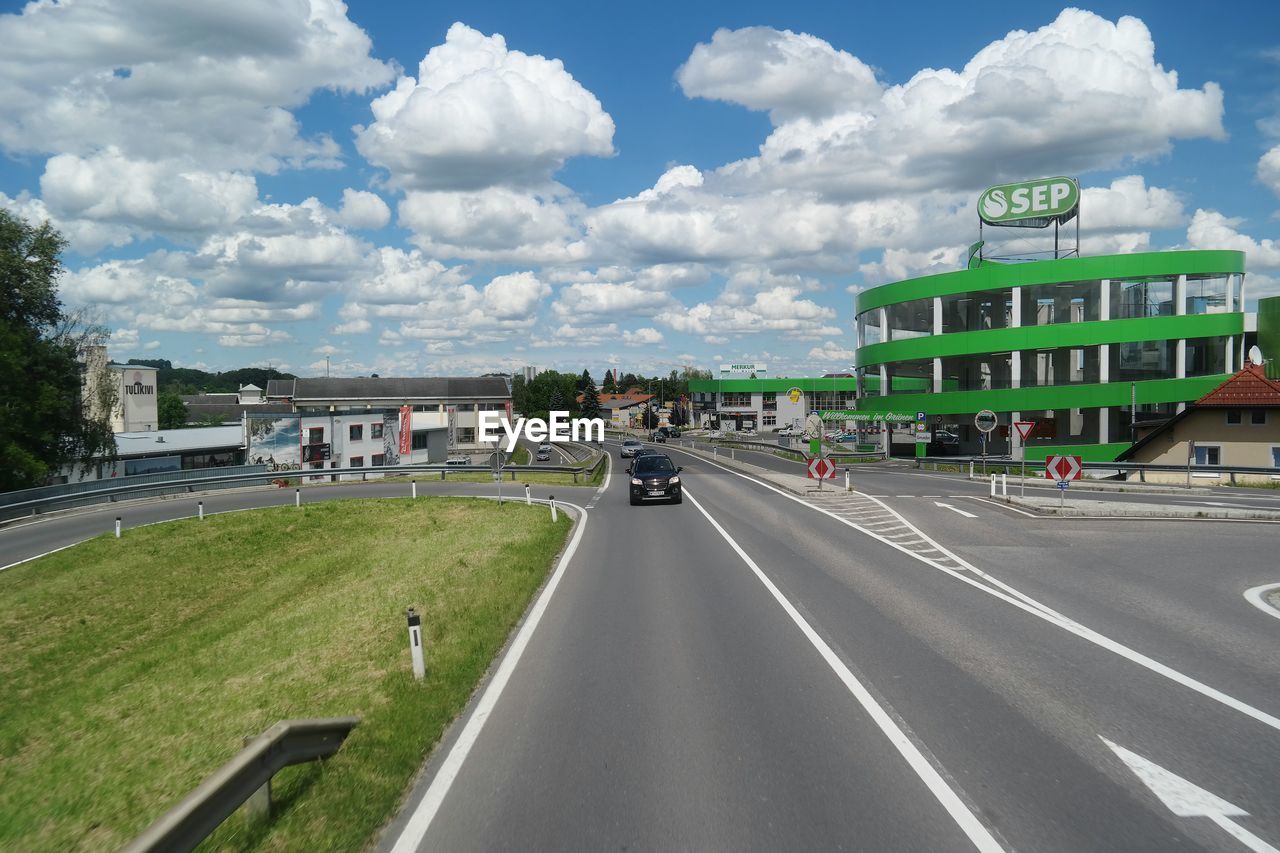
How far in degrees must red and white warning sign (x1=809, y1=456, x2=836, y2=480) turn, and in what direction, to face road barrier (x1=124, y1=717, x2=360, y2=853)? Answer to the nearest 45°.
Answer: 0° — it already faces it

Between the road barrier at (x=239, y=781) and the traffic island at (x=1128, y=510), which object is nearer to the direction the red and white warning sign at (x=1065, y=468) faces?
the road barrier

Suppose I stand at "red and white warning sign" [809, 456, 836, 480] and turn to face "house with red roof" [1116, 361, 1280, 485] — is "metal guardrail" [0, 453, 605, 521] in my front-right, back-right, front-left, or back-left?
back-left

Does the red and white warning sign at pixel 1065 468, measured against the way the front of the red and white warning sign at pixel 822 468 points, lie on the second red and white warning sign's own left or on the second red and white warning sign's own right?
on the second red and white warning sign's own left

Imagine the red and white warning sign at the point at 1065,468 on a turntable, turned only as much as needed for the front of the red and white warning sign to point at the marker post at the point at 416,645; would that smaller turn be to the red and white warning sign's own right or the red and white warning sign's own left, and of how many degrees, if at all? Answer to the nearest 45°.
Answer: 0° — it already faces it

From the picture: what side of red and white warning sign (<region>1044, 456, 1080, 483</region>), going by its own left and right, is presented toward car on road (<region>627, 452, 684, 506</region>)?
right

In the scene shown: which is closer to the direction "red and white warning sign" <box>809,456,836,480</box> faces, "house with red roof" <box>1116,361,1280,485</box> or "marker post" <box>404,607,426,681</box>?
the marker post

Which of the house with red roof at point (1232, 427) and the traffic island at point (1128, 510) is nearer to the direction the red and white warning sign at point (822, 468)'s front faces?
the traffic island
